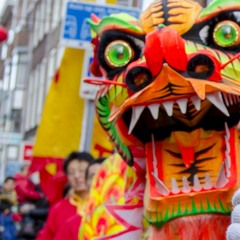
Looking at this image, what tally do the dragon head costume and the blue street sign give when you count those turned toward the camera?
2

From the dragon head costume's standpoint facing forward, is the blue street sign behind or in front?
behind

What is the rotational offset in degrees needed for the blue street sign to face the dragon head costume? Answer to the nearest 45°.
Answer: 0° — it already faces it

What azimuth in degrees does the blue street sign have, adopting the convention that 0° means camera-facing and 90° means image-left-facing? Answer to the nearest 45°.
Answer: approximately 0°
